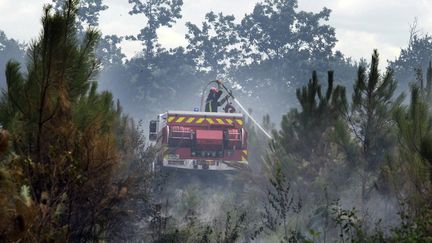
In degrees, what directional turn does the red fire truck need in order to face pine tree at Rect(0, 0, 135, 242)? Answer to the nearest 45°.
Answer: approximately 180°

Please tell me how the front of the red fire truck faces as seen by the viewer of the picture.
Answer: facing away from the viewer

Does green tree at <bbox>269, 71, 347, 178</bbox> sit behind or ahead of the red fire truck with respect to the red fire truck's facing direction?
behind

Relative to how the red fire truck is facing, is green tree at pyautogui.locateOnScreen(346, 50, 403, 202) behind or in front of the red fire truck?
behind
